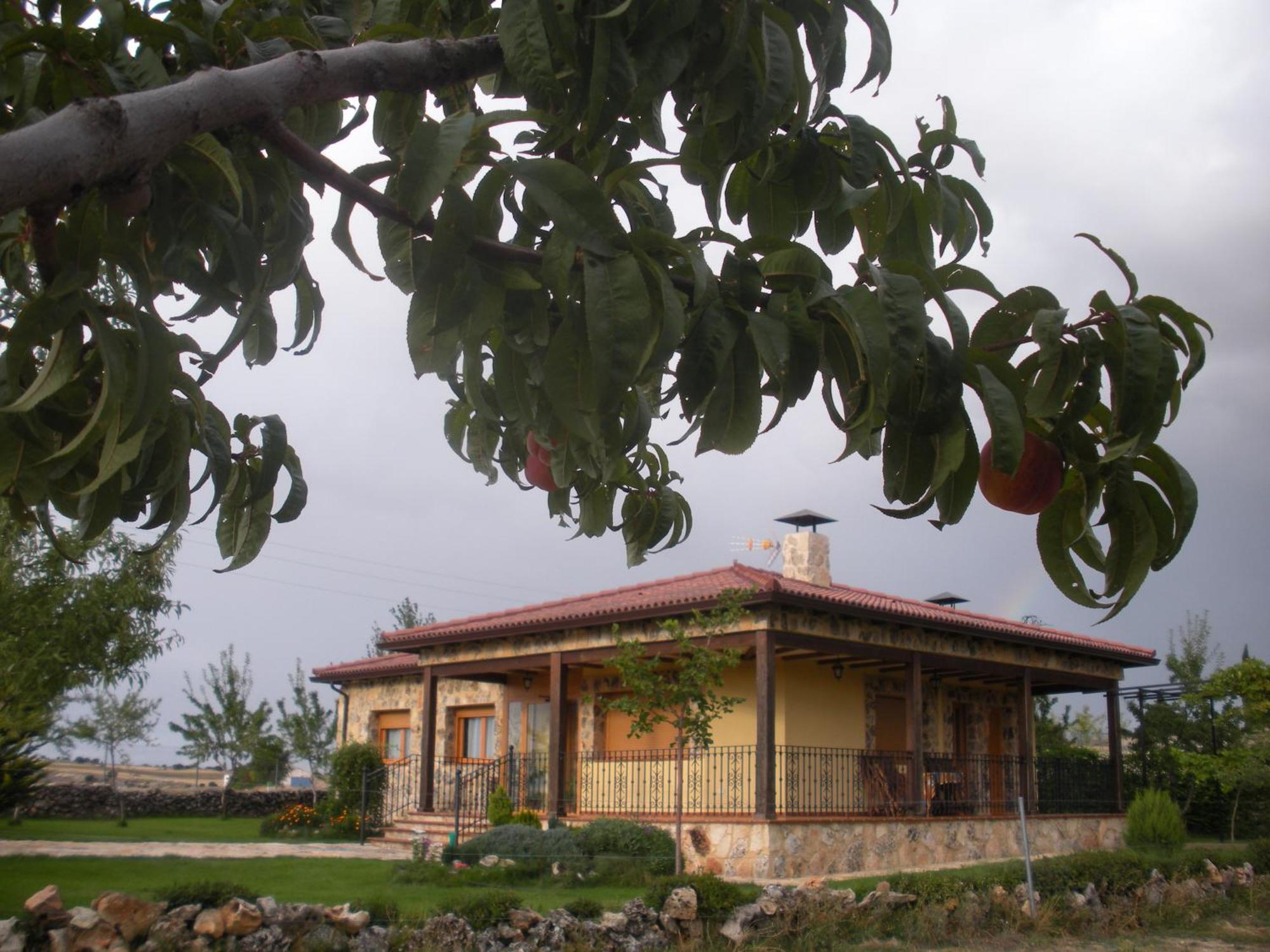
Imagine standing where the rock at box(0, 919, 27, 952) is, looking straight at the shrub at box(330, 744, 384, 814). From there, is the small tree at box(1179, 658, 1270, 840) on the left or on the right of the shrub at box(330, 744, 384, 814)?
right

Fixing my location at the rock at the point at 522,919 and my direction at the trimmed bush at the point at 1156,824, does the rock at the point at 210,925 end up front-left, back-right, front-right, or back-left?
back-left

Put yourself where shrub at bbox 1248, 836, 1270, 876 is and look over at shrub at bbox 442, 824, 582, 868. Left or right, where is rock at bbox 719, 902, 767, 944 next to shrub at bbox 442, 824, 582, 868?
left

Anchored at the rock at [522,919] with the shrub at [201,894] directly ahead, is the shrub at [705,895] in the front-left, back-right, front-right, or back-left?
back-right
